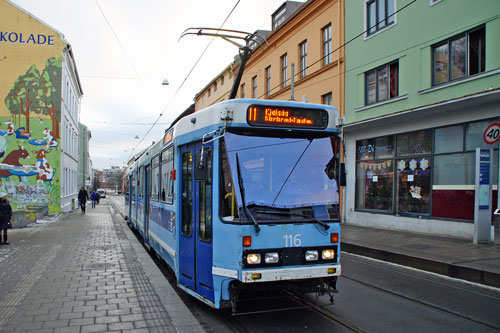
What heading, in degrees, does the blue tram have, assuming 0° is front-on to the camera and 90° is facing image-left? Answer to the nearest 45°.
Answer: approximately 315°

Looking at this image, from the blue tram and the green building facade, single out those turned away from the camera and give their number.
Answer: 0

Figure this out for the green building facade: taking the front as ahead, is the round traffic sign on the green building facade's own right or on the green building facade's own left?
on the green building facade's own left

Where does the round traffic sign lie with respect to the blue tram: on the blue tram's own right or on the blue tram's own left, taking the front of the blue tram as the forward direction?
on the blue tram's own left

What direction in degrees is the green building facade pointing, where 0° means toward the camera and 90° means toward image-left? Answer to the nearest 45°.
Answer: approximately 45°
